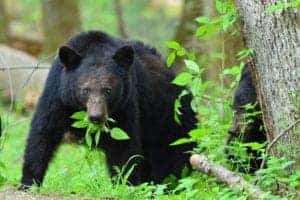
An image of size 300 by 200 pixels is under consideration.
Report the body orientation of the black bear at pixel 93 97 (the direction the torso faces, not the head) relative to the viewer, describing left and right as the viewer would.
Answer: facing the viewer and to the left of the viewer

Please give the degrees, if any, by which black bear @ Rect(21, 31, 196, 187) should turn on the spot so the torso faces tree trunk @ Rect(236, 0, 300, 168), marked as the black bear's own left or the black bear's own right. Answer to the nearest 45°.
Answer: approximately 90° to the black bear's own left

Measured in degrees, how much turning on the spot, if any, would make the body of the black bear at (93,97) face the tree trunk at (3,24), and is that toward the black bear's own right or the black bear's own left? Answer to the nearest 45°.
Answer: approximately 135° to the black bear's own right

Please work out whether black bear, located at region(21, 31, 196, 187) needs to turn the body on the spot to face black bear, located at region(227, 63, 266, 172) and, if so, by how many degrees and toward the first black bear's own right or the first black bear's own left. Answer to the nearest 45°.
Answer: approximately 135° to the first black bear's own left

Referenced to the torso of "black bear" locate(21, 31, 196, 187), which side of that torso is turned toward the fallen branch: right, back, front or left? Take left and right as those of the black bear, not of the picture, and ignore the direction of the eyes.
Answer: left
